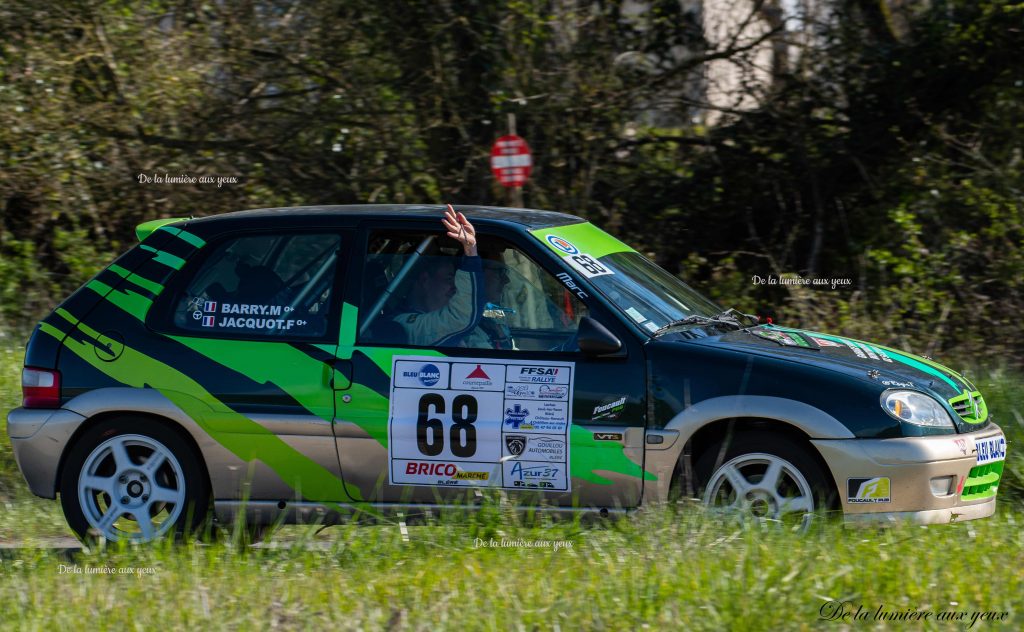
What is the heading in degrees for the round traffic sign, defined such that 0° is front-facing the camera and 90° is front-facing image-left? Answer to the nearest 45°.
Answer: approximately 0°

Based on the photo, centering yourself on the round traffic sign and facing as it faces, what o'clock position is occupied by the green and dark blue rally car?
The green and dark blue rally car is roughly at 12 o'clock from the round traffic sign.

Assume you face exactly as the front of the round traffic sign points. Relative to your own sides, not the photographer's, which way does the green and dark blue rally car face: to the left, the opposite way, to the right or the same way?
to the left

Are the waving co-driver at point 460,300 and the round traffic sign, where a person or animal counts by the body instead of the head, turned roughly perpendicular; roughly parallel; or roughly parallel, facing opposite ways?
roughly perpendicular

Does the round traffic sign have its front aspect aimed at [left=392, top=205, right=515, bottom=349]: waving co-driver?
yes

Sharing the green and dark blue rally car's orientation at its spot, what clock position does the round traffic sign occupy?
The round traffic sign is roughly at 9 o'clock from the green and dark blue rally car.

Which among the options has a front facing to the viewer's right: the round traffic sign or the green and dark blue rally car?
the green and dark blue rally car

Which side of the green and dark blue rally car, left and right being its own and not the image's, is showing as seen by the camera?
right

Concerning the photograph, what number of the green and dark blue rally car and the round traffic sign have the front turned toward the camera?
1

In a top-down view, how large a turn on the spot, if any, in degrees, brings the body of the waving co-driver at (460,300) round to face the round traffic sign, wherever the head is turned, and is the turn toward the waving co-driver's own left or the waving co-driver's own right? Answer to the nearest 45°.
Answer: approximately 90° to the waving co-driver's own left

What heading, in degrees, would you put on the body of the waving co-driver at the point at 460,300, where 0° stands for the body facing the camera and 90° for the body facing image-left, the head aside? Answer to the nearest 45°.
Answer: approximately 270°
